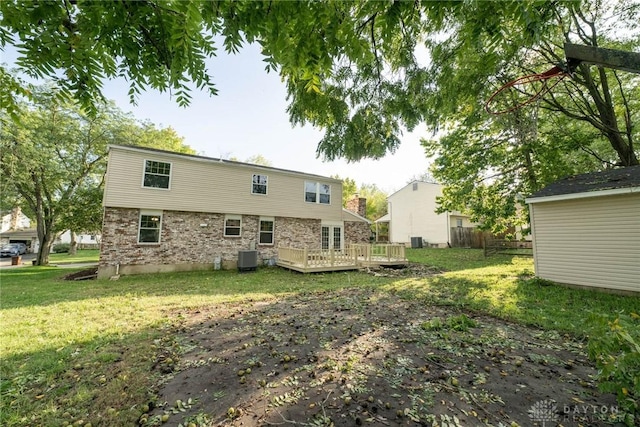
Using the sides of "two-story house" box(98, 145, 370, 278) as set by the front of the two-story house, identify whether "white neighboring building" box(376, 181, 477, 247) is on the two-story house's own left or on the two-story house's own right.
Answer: on the two-story house's own right

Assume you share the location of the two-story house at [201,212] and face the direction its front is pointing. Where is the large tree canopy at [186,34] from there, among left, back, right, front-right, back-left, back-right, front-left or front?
back-left

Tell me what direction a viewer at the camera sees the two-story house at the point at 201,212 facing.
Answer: facing away from the viewer and to the left of the viewer

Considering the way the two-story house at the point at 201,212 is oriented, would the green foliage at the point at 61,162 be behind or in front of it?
in front

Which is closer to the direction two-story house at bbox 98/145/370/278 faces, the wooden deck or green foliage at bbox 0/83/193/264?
the green foliage

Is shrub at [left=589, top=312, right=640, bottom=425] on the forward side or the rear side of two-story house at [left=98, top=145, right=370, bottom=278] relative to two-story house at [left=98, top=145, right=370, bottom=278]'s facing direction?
on the rear side

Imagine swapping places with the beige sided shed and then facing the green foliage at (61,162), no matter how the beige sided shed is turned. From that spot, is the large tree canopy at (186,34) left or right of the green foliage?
left
